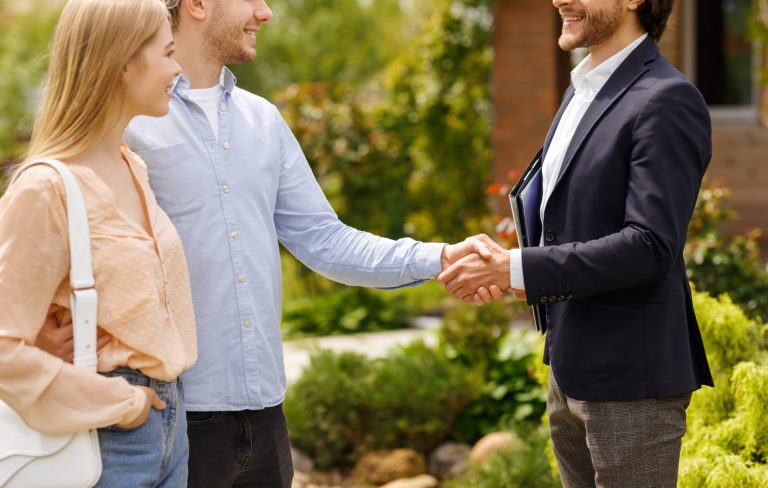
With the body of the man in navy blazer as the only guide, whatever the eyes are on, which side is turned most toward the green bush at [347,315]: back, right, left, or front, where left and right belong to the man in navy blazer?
right

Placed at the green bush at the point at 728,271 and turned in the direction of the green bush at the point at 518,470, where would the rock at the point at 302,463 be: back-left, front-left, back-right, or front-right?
front-right

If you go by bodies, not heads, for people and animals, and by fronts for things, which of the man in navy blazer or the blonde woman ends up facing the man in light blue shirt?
the man in navy blazer

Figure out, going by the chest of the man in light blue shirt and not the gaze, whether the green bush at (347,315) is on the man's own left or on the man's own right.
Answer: on the man's own left

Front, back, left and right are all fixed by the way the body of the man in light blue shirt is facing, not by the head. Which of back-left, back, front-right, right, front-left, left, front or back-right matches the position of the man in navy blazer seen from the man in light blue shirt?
front-left

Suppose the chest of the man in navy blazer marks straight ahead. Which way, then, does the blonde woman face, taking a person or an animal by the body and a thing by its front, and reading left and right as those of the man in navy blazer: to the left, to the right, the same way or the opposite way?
the opposite way

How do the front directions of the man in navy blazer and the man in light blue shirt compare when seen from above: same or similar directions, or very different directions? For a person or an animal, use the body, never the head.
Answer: very different directions

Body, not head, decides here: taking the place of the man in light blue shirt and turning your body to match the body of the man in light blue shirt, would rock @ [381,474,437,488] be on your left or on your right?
on your left

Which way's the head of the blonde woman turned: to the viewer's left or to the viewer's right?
to the viewer's right

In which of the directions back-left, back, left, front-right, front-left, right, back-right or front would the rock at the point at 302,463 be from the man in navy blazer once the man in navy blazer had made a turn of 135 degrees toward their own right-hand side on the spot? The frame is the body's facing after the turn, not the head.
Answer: left

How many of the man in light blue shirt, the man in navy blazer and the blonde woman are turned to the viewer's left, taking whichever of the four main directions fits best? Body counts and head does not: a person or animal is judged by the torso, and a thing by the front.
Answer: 1

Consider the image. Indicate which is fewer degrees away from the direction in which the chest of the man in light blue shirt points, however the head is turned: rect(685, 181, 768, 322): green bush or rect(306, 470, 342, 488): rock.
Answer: the green bush

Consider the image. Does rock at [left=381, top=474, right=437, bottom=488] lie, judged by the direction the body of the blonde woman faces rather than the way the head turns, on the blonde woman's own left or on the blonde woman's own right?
on the blonde woman's own left

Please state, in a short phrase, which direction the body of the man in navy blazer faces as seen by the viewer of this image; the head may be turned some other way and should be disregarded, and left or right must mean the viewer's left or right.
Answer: facing to the left of the viewer
